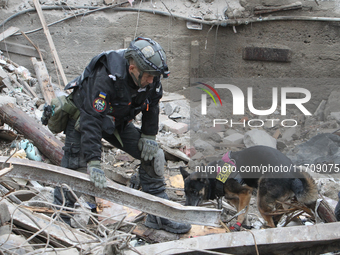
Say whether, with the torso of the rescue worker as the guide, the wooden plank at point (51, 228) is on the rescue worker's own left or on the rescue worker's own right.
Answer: on the rescue worker's own right

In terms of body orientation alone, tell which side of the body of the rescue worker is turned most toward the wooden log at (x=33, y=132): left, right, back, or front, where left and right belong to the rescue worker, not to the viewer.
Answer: back

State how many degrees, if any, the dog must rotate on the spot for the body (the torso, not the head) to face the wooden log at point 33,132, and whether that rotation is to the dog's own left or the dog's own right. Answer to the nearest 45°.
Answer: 0° — it already faces it

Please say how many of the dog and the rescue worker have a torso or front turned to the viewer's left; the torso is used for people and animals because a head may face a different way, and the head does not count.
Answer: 1

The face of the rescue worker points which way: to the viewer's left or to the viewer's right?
to the viewer's right

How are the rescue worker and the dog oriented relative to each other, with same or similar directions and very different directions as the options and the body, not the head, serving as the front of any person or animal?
very different directions

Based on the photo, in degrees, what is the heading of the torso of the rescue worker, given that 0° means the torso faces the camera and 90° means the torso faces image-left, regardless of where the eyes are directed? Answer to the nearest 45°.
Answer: approximately 315°

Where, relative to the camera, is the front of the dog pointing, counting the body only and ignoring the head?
to the viewer's left

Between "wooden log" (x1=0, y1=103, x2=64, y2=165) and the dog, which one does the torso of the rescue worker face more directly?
the dog
